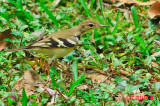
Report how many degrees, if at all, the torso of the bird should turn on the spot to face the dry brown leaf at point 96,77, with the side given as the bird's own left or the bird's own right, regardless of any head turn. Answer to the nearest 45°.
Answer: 0° — it already faces it

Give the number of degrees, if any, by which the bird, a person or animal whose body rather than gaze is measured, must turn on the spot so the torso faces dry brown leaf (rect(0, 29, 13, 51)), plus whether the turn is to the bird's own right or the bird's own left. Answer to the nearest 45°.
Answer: approximately 135° to the bird's own left

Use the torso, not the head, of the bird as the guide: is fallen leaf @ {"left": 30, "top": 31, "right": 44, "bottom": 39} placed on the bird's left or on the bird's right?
on the bird's left

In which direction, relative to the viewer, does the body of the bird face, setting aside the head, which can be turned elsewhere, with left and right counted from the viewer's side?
facing to the right of the viewer

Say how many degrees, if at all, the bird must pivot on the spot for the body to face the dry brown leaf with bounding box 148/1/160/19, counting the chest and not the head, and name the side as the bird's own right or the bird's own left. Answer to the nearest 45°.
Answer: approximately 45° to the bird's own left
